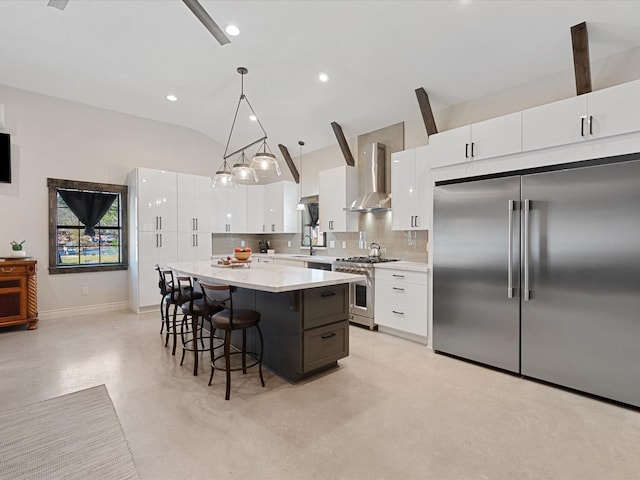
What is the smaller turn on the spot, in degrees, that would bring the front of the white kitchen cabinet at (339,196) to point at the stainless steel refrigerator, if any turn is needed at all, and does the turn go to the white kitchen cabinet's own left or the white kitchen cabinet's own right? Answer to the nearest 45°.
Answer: approximately 90° to the white kitchen cabinet's own left

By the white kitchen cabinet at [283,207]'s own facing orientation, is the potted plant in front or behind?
in front

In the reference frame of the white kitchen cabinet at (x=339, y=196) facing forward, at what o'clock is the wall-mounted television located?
The wall-mounted television is roughly at 1 o'clock from the white kitchen cabinet.

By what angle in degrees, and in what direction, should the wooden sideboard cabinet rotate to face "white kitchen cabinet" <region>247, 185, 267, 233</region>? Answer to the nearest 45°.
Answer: approximately 90° to its left

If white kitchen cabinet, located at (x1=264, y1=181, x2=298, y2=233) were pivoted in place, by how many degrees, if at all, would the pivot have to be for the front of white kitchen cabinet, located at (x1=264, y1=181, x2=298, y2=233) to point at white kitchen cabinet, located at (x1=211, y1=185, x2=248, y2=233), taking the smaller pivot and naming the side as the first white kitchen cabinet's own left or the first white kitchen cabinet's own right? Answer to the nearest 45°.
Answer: approximately 45° to the first white kitchen cabinet's own right

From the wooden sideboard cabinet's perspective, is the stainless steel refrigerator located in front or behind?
in front
